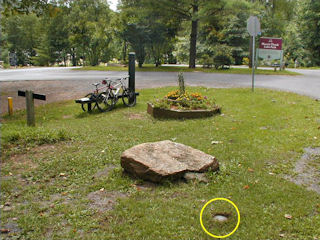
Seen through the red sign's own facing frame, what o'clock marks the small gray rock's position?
The small gray rock is roughly at 12 o'clock from the red sign.

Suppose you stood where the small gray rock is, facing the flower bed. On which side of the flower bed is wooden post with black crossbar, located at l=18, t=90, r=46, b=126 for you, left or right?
left

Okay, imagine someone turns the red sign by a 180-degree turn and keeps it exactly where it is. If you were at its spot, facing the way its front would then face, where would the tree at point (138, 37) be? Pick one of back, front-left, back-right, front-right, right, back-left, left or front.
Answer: left

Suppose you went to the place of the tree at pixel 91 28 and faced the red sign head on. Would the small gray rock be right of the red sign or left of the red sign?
right

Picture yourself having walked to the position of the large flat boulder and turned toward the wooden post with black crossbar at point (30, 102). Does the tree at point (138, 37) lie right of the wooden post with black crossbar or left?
right

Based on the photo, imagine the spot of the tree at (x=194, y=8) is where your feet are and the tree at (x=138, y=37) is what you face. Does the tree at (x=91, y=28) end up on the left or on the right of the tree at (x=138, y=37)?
right

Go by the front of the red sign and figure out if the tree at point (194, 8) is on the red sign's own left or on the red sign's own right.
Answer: on the red sign's own right

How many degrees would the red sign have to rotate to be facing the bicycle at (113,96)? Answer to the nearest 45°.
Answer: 0° — it already faces it

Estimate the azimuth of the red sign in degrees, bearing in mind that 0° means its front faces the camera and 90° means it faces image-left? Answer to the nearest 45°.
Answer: approximately 0°

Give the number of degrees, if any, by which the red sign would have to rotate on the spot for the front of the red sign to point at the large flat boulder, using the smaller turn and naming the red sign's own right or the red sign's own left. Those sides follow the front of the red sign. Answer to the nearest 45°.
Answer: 0° — it already faces it
